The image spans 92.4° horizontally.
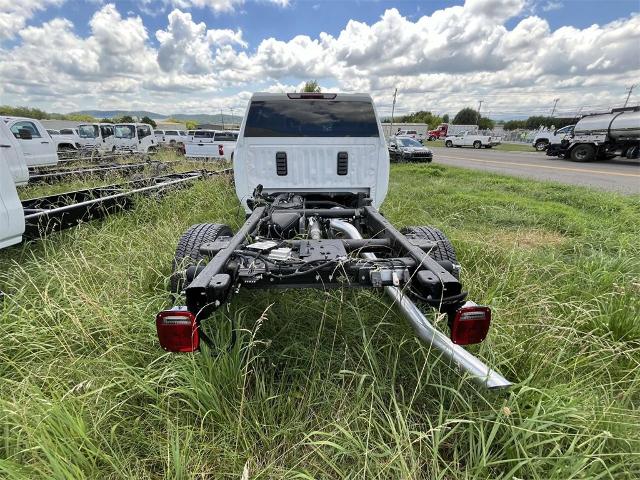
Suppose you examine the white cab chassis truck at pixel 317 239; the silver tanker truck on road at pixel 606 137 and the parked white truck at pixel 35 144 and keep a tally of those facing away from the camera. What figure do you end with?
1

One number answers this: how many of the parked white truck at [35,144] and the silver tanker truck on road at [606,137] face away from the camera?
0

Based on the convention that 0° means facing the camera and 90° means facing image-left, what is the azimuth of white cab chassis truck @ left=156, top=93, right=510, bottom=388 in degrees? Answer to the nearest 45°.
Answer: approximately 180°

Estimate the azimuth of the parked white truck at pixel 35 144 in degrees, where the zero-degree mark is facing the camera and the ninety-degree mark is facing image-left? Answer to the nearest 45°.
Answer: approximately 45°

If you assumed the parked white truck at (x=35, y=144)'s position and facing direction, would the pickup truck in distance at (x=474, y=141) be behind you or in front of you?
behind

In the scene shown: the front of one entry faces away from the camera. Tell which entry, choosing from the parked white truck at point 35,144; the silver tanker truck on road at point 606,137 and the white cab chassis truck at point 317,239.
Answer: the white cab chassis truck
